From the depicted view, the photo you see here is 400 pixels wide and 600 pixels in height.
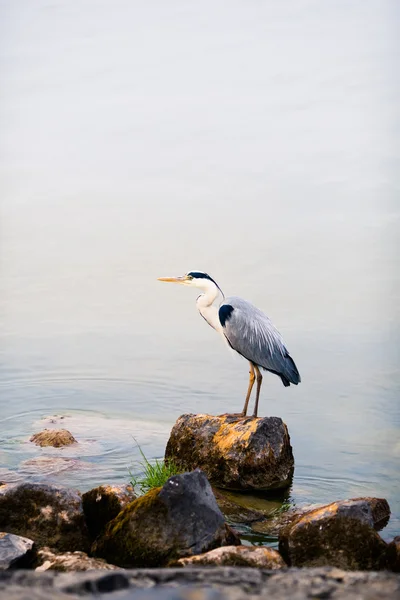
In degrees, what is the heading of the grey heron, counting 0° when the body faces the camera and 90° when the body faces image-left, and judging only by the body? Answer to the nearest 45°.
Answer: approximately 90°

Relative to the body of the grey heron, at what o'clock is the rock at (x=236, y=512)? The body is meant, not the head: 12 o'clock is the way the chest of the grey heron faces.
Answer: The rock is roughly at 9 o'clock from the grey heron.

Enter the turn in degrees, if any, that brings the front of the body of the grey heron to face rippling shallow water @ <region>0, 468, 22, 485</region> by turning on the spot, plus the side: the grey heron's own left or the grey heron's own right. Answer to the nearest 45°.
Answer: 0° — it already faces it

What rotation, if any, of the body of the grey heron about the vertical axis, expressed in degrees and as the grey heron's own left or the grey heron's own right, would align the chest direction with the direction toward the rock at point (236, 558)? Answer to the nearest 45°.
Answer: approximately 90° to the grey heron's own left

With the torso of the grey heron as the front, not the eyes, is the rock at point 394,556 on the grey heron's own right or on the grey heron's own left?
on the grey heron's own left

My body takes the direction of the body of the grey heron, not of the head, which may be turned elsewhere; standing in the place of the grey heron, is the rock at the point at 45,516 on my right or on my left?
on my left

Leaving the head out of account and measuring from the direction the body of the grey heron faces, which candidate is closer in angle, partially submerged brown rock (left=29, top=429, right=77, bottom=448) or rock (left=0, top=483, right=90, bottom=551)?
the partially submerged brown rock

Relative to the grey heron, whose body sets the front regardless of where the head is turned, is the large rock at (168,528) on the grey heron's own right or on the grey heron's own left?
on the grey heron's own left

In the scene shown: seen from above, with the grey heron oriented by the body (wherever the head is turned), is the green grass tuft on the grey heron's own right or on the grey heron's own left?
on the grey heron's own left

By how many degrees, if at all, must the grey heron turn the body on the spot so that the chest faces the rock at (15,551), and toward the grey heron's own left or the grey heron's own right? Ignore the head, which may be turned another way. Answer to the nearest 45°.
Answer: approximately 90° to the grey heron's own left

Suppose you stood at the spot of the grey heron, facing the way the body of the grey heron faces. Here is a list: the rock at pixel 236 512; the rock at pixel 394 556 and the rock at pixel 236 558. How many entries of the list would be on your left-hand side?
3

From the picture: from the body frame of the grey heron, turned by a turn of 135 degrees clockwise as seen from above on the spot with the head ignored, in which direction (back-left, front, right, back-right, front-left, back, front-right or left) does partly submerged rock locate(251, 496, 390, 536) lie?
back-right
